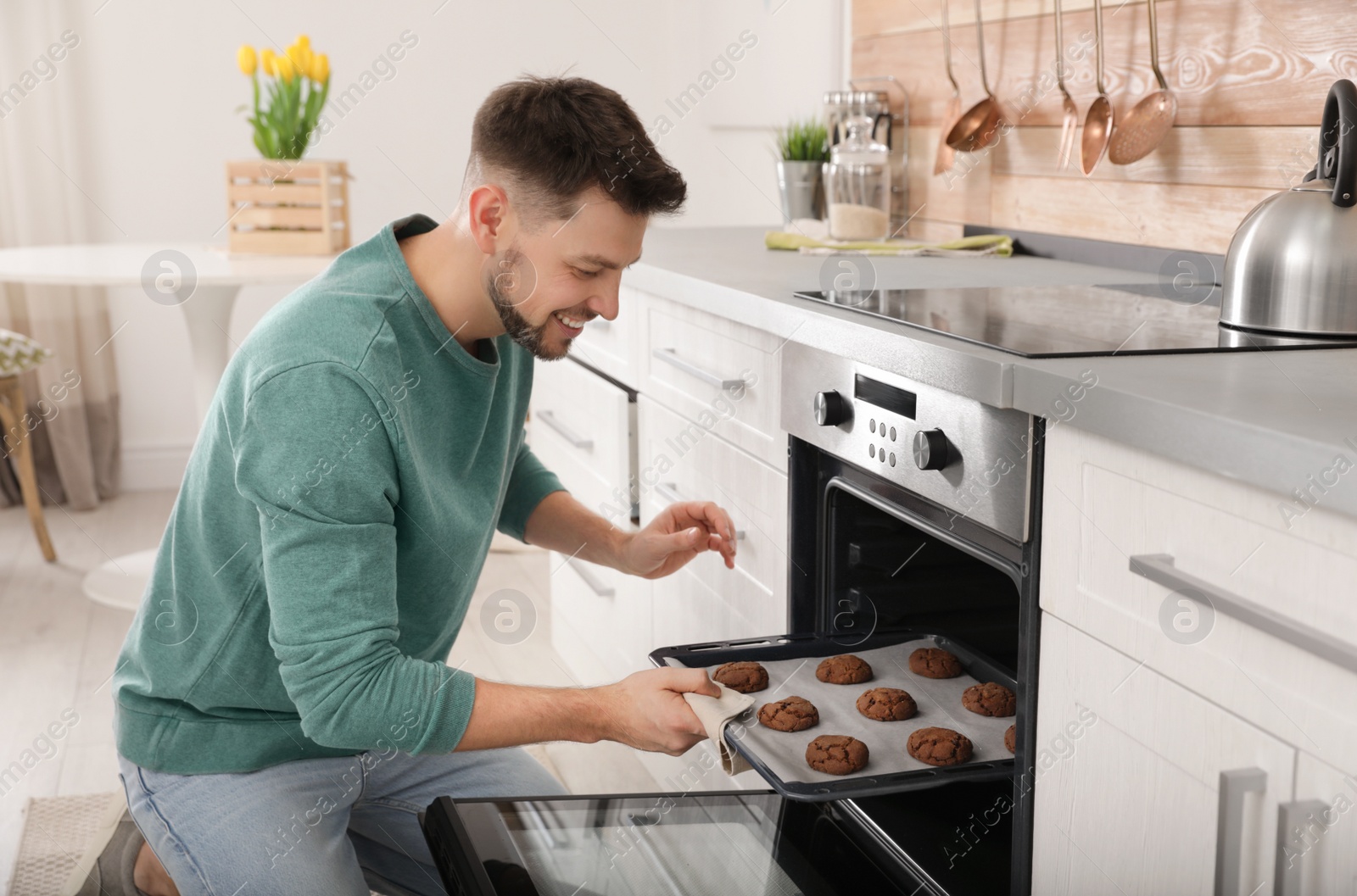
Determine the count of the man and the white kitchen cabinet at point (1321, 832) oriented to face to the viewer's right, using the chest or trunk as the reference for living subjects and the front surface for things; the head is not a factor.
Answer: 1

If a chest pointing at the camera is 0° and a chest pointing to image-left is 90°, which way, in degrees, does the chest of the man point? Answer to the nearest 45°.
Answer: approximately 270°

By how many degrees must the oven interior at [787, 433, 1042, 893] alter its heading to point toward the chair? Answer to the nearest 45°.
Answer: approximately 90° to its right

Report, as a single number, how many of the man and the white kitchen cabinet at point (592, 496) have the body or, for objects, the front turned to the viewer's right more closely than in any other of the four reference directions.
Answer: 1

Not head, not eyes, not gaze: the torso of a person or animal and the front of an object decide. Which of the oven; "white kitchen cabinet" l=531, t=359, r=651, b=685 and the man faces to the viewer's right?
the man

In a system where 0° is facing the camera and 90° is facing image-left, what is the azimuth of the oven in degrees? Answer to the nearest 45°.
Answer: approximately 45°

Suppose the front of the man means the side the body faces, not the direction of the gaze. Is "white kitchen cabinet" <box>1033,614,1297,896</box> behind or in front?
in front

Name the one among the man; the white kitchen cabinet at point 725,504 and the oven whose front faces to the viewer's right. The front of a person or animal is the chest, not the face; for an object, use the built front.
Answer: the man

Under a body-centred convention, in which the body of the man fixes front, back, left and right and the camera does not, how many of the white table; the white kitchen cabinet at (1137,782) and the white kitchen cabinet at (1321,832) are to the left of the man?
1

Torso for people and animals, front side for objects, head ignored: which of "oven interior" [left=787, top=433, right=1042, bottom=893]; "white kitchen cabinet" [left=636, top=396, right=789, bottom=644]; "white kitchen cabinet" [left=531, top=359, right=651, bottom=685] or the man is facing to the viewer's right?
the man

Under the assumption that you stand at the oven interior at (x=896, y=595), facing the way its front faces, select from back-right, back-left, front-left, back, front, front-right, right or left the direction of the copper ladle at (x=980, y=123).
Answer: back-right
